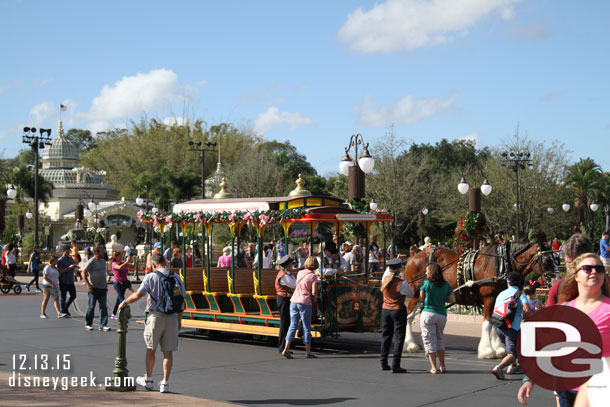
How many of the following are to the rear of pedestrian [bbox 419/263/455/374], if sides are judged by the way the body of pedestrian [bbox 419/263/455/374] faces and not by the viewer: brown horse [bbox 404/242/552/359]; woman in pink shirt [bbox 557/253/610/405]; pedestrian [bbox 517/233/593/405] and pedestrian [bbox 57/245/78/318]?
2

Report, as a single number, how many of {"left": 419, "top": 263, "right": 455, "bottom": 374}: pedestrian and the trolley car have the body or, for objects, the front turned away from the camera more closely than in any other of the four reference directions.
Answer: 1

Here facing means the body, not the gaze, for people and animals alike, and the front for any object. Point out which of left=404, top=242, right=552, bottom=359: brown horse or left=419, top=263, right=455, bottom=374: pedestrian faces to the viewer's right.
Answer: the brown horse

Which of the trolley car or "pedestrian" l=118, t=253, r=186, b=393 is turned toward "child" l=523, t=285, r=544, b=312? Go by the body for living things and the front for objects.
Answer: the trolley car

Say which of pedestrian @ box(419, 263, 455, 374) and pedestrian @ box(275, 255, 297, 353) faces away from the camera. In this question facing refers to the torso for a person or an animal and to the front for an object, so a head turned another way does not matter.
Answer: pedestrian @ box(419, 263, 455, 374)

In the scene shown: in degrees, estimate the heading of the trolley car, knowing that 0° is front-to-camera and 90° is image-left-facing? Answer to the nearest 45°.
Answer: approximately 315°

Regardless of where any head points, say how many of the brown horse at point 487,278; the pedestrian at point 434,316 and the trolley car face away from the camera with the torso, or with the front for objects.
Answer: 1

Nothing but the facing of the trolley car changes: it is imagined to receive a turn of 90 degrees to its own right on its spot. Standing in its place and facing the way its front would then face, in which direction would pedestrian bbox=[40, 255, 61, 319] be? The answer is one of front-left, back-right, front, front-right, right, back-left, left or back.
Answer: right

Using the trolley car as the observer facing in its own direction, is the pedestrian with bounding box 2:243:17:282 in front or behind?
behind

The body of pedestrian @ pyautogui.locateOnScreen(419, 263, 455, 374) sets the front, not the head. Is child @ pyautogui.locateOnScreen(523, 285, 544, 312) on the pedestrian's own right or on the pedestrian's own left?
on the pedestrian's own right

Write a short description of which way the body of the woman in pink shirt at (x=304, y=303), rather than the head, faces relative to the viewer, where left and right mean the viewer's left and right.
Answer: facing away from the viewer and to the right of the viewer

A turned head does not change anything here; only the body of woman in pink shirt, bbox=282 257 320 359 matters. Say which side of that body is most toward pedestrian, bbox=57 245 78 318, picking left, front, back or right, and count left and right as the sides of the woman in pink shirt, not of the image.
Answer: left

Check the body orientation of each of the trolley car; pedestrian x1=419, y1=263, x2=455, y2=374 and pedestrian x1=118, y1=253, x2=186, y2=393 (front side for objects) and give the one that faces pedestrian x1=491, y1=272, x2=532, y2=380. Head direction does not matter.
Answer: the trolley car

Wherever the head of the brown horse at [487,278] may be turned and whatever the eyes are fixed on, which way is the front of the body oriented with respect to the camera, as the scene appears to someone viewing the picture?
to the viewer's right
